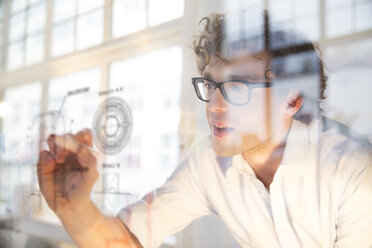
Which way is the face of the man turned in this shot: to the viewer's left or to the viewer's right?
to the viewer's left

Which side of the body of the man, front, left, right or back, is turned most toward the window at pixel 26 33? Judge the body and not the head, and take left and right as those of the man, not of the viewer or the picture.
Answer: right

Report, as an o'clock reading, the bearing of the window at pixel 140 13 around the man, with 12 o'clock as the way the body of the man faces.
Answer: The window is roughly at 3 o'clock from the man.

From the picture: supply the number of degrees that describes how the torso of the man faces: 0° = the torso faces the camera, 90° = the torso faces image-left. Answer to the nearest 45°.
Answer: approximately 45°

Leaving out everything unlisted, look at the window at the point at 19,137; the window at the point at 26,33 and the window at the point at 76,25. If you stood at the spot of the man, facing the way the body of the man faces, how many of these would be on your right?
3

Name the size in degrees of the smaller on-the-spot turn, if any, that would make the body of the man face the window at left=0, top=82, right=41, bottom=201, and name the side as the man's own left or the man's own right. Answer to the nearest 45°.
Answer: approximately 90° to the man's own right
